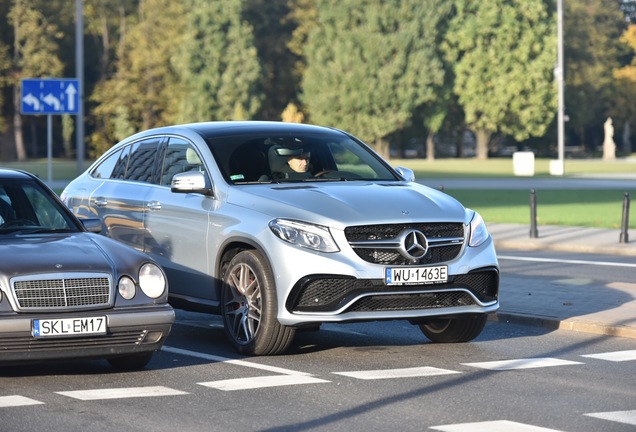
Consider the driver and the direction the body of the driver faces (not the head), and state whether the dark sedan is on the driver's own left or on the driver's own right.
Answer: on the driver's own right

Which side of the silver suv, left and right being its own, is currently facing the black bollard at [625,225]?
left

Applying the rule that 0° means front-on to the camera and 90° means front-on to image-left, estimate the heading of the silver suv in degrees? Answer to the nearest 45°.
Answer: approximately 315°

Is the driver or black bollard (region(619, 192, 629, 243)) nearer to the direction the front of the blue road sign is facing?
the driver

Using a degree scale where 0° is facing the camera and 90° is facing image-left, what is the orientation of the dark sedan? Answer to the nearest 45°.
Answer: approximately 315°

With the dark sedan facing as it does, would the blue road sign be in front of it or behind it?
behind

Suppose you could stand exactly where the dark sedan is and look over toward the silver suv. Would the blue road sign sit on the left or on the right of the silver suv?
left

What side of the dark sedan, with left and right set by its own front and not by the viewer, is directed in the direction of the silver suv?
left

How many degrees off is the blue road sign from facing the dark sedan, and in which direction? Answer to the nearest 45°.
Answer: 0° — it already faces it
